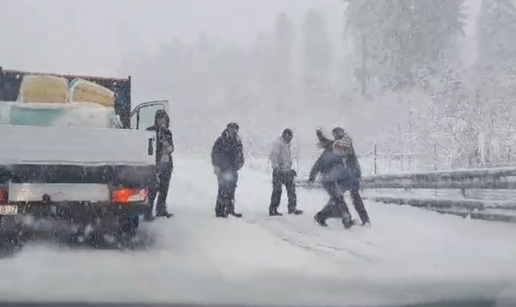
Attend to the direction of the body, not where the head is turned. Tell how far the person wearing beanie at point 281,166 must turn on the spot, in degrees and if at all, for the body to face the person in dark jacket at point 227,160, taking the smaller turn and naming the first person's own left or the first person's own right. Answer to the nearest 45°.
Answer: approximately 135° to the first person's own right

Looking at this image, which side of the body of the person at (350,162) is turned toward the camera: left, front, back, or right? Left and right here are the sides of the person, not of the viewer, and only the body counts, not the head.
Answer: left

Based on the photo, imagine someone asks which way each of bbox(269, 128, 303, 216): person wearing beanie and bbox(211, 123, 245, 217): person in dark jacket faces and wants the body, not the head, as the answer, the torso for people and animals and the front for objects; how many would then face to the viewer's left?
0
